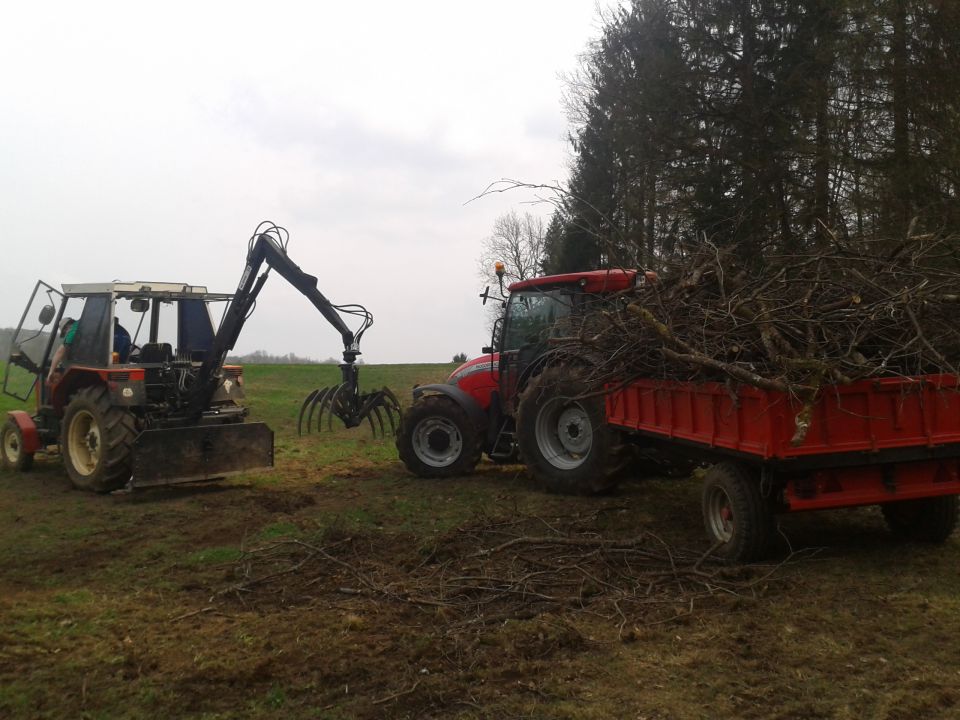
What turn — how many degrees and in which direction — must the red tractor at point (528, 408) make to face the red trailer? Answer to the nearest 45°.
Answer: approximately 180°

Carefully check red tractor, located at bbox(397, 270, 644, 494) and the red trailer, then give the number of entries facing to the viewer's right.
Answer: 0

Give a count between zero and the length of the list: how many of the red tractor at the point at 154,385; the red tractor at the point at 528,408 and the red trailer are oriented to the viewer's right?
0

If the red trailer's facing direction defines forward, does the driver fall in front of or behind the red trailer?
in front

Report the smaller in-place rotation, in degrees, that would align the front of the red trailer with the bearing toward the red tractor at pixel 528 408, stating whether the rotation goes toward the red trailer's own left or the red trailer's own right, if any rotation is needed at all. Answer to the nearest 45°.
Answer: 0° — it already faces it

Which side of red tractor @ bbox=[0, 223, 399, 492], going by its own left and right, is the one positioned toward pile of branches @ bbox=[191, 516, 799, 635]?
back

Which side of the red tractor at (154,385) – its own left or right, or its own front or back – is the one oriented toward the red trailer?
back

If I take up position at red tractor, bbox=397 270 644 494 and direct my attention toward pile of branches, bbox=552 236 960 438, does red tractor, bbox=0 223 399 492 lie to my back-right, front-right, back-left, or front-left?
back-right

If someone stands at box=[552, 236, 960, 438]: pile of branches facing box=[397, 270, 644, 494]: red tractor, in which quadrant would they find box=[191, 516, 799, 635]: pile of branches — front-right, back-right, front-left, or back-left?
front-left

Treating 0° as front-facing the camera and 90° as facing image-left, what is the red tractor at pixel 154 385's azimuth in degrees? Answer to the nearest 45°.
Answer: approximately 135°

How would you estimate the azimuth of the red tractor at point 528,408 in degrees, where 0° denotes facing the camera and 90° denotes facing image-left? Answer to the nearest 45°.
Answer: approximately 135°

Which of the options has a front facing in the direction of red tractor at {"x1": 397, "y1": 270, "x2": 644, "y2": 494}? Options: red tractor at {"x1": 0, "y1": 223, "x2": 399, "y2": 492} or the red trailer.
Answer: the red trailer

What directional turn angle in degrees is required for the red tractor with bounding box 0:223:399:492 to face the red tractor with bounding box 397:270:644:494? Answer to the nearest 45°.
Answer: approximately 135° to its right

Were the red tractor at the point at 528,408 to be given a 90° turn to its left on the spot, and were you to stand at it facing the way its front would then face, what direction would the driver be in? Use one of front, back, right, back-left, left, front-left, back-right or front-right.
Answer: front-right

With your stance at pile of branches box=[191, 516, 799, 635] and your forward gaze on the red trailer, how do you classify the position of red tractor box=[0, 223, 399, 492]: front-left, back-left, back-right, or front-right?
back-left

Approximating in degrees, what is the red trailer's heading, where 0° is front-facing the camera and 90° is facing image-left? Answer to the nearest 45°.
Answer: approximately 135°
